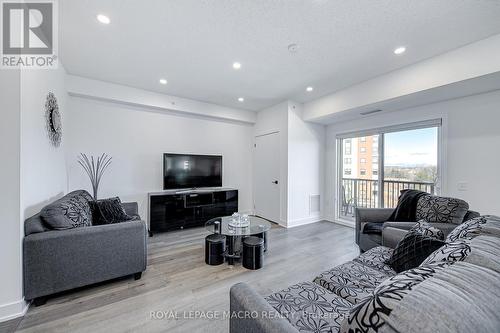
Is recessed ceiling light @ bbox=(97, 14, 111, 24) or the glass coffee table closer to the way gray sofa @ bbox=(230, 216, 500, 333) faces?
the glass coffee table

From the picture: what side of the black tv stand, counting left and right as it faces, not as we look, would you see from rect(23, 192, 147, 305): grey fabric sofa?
right

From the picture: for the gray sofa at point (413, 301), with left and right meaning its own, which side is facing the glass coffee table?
front

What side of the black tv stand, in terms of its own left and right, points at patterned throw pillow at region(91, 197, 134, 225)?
right

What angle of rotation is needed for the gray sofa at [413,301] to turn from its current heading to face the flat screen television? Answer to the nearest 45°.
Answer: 0° — it already faces it

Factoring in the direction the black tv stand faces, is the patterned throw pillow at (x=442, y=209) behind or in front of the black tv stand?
in front

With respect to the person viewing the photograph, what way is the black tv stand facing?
facing the viewer and to the right of the viewer

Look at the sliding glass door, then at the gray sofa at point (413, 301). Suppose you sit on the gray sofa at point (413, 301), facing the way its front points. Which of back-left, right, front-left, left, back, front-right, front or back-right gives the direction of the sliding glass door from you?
front-right

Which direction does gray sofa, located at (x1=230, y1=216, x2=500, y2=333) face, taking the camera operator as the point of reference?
facing away from the viewer and to the left of the viewer

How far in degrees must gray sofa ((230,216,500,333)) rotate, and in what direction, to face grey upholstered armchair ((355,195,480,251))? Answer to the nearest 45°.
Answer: approximately 45° to its right

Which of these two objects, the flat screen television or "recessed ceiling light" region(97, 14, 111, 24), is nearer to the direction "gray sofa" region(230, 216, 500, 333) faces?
the flat screen television

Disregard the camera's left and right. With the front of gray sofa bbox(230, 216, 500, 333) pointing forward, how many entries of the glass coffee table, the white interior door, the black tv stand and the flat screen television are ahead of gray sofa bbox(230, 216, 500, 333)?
4
